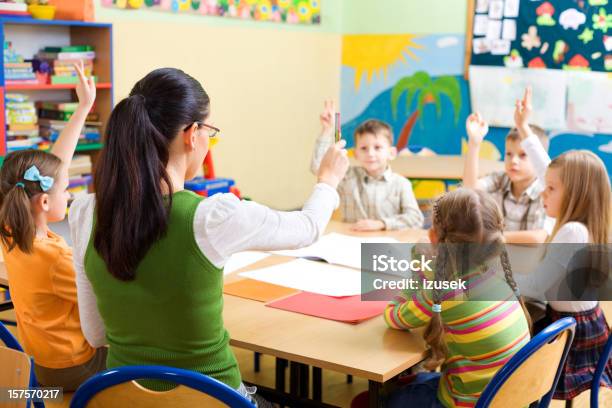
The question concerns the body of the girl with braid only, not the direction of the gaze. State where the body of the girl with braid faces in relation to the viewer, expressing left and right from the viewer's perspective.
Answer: facing away from the viewer and to the left of the viewer

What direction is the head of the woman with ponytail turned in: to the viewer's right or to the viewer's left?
to the viewer's right

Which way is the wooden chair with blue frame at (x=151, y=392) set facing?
away from the camera

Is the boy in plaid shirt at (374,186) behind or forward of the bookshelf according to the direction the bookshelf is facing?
forward

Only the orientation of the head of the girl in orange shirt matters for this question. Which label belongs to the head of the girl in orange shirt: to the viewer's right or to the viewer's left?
to the viewer's right

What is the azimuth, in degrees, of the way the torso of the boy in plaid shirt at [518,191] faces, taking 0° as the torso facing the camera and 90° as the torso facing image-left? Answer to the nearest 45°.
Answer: approximately 45°

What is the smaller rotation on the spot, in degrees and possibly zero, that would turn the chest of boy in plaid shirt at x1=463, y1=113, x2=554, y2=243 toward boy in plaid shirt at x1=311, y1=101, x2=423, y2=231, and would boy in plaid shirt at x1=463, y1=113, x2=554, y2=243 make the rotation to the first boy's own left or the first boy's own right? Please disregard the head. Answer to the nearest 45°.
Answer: approximately 45° to the first boy's own right

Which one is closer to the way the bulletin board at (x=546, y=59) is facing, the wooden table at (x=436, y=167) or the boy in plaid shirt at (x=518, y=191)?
the boy in plaid shirt

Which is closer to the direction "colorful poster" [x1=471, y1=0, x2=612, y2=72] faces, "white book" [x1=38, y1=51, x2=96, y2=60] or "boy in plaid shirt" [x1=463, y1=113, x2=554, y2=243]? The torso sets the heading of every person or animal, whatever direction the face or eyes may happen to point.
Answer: the boy in plaid shirt

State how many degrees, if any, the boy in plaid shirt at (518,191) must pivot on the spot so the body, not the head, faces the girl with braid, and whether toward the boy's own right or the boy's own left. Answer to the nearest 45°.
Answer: approximately 45° to the boy's own left

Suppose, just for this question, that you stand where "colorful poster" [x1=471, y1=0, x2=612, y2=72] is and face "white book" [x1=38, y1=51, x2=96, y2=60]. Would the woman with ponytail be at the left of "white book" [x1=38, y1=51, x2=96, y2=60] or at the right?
left
